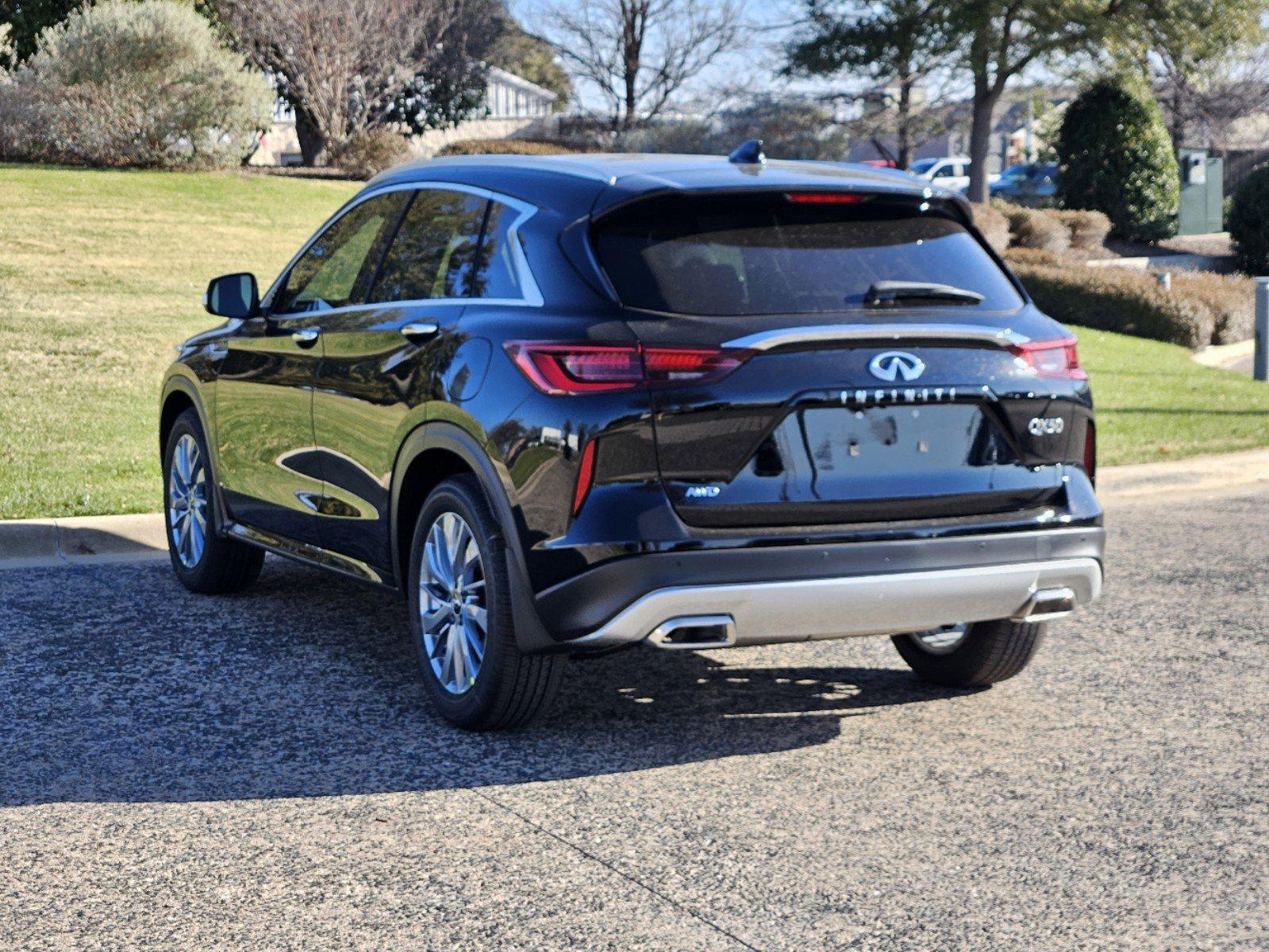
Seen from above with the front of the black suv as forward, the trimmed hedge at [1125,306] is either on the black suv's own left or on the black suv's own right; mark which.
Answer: on the black suv's own right

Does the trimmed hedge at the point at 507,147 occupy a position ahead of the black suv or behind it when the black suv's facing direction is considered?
ahead

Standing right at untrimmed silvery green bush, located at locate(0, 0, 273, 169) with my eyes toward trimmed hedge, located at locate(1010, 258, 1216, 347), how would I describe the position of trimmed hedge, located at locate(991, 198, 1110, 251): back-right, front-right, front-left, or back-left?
front-left

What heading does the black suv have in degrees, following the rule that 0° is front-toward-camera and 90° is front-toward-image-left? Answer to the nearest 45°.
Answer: approximately 135°

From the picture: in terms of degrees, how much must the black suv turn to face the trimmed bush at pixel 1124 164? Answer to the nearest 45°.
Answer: approximately 45° to its right

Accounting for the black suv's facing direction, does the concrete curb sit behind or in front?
in front

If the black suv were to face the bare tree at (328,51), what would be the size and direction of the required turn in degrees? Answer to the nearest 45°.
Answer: approximately 45° to its right

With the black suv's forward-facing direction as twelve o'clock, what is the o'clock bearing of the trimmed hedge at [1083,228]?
The trimmed hedge is roughly at 2 o'clock from the black suv.

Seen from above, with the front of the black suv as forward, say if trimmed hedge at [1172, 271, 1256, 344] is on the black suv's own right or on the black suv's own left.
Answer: on the black suv's own right
